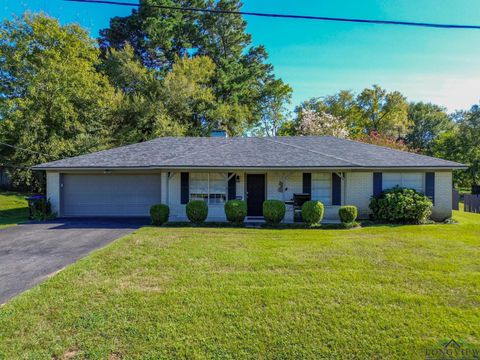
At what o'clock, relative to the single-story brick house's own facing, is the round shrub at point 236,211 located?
The round shrub is roughly at 12 o'clock from the single-story brick house.

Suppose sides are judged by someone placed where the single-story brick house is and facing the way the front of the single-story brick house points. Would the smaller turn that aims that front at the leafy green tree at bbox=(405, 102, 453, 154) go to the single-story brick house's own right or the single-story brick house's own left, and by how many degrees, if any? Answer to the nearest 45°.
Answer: approximately 135° to the single-story brick house's own left

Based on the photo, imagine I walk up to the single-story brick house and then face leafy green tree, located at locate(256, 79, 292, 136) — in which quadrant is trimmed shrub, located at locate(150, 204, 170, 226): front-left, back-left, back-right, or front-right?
back-left

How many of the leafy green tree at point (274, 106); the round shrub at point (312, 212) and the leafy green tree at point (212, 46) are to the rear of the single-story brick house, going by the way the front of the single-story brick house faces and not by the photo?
2

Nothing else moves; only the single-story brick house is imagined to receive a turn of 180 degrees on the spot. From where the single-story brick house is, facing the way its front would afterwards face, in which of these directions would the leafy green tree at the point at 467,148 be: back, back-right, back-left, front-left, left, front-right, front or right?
front-right

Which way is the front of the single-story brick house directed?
toward the camera

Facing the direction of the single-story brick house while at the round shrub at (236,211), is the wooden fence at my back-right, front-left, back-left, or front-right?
front-right

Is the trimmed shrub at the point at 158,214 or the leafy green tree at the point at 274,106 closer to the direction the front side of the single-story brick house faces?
the trimmed shrub

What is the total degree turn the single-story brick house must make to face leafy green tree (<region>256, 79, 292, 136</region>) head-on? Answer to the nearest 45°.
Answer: approximately 180°

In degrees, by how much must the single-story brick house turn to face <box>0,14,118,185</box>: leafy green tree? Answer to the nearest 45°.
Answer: approximately 135° to its right

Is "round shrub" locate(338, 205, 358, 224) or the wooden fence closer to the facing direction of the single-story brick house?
the round shrub

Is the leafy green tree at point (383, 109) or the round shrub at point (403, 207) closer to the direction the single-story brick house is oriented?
the round shrub

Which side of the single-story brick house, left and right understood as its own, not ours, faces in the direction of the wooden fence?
left

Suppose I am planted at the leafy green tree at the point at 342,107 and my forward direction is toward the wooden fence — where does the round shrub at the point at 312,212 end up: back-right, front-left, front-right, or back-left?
front-right
